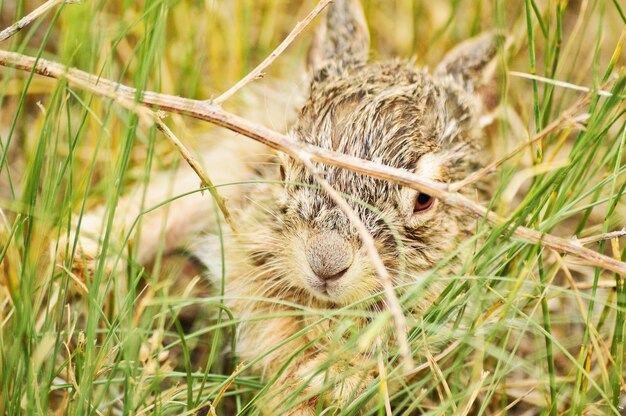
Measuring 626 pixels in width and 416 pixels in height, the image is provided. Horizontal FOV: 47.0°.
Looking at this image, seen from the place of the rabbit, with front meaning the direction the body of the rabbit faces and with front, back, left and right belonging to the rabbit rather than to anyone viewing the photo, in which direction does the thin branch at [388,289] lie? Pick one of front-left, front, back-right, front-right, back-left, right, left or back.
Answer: front

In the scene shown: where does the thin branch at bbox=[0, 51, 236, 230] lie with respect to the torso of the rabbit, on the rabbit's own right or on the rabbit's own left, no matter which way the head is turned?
on the rabbit's own right

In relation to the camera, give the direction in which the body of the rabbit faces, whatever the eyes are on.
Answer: toward the camera
